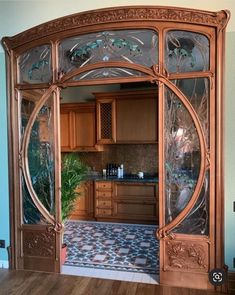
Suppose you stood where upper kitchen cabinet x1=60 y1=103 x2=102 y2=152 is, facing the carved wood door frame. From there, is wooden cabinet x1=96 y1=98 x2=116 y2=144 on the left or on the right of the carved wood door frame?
left

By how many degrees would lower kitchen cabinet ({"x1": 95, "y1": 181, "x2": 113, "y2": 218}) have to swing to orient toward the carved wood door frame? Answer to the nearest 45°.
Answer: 0° — it already faces it

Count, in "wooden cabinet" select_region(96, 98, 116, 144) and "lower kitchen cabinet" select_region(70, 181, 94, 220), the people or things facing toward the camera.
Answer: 2

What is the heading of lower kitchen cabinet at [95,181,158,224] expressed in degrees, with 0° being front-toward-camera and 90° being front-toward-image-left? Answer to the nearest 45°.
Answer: approximately 0°
